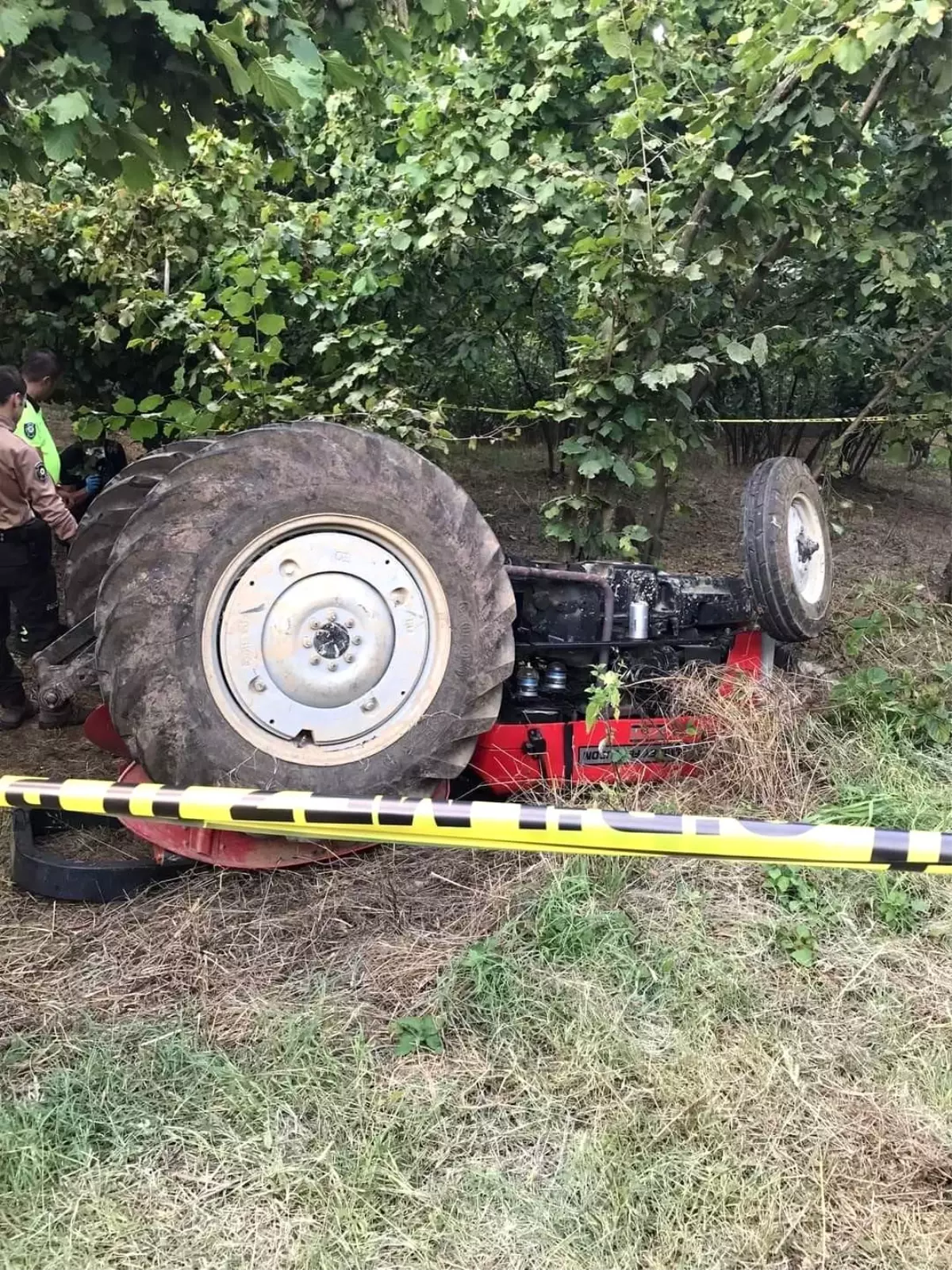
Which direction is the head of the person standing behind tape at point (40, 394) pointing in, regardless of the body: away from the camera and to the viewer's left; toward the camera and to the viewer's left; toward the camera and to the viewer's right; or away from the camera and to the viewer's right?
away from the camera and to the viewer's right

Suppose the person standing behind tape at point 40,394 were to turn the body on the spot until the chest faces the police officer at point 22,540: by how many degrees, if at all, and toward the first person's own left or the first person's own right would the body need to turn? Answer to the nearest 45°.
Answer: approximately 90° to the first person's own right

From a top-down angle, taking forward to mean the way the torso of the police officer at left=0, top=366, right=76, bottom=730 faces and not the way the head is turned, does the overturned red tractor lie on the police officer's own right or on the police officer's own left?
on the police officer's own right

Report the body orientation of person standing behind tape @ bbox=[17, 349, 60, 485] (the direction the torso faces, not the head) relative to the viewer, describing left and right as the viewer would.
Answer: facing to the right of the viewer

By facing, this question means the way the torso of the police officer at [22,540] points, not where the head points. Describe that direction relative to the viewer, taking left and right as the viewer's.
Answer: facing away from the viewer and to the right of the viewer

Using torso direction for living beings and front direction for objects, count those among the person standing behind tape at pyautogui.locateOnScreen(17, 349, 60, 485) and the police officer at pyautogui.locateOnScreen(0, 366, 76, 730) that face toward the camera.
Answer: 0
